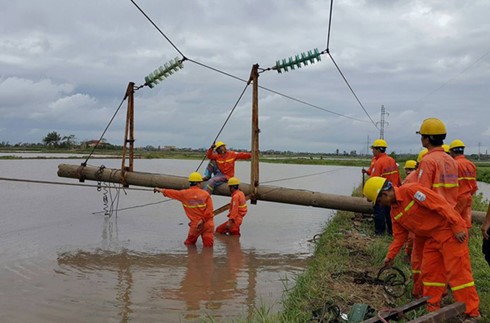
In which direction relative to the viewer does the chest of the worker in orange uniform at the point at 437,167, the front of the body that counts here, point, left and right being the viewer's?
facing away from the viewer and to the left of the viewer

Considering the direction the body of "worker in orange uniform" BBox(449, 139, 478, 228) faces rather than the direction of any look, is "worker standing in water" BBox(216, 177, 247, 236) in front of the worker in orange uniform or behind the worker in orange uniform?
in front

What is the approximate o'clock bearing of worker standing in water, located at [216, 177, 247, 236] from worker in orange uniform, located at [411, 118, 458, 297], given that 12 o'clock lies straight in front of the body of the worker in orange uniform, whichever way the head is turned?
The worker standing in water is roughly at 12 o'clock from the worker in orange uniform.

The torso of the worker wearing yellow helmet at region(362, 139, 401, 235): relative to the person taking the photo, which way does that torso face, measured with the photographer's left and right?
facing away from the viewer and to the left of the viewer

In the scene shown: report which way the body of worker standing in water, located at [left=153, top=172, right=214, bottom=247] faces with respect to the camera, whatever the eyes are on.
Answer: away from the camera

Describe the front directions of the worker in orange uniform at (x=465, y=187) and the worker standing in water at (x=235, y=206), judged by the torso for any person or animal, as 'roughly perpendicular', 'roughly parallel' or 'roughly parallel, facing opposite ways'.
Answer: roughly perpendicular

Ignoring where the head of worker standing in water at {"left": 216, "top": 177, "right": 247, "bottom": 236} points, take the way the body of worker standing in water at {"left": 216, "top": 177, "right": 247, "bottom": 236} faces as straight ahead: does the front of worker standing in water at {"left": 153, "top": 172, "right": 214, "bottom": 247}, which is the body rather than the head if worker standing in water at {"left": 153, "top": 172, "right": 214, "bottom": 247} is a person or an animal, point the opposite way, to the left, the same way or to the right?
to the right
